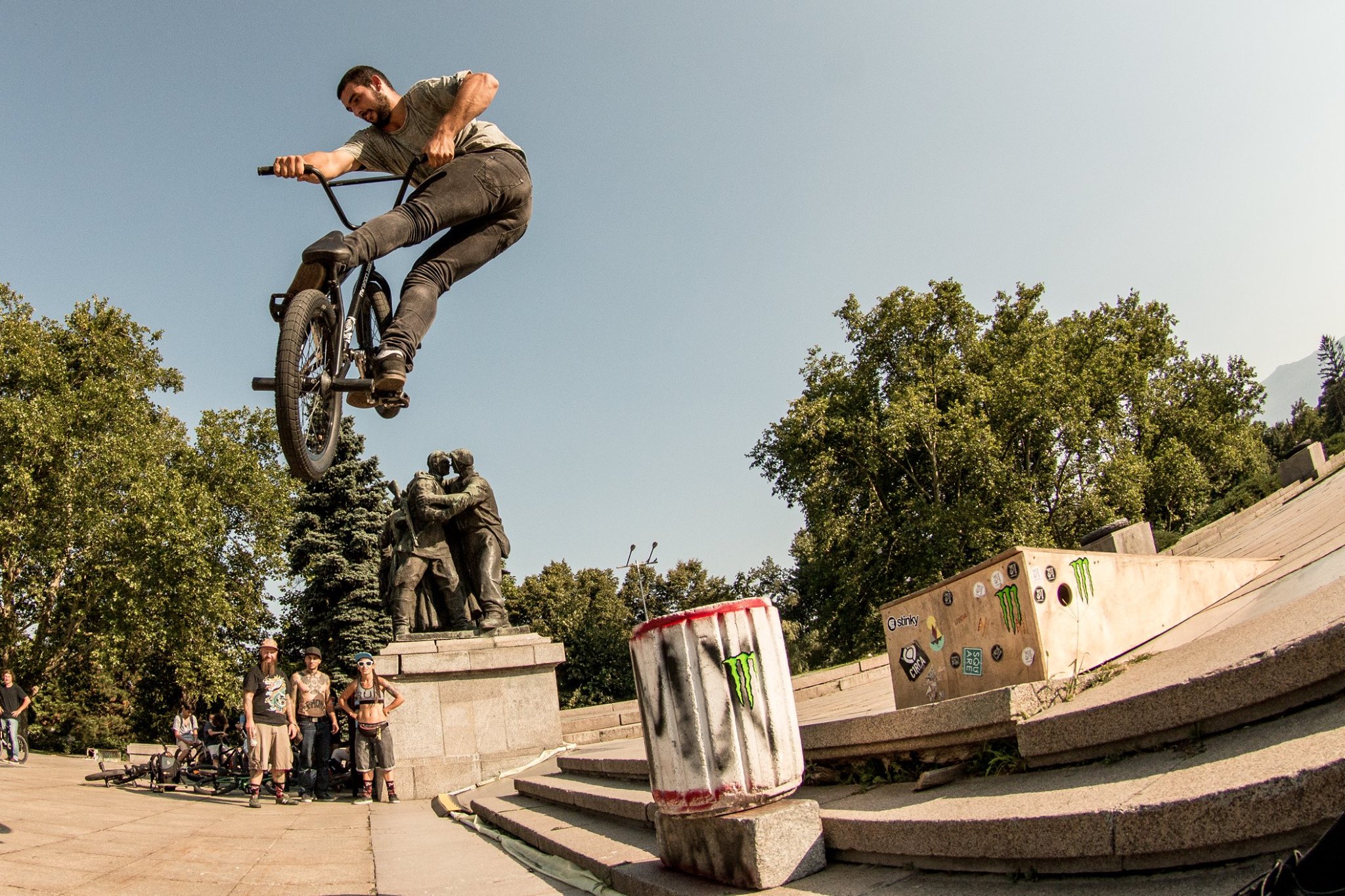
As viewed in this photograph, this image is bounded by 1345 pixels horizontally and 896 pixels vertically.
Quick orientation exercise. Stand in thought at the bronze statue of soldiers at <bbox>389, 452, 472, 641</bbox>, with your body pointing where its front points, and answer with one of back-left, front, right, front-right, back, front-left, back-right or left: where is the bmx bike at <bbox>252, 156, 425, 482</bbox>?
right

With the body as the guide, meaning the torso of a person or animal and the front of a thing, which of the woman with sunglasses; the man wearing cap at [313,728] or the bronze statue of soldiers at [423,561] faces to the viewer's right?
the bronze statue of soldiers

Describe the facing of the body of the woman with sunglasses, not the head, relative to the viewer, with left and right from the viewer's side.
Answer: facing the viewer

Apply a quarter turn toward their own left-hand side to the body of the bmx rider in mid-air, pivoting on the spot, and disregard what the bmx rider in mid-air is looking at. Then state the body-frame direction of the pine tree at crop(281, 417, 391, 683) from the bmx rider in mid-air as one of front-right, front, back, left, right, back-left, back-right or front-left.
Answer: back-left

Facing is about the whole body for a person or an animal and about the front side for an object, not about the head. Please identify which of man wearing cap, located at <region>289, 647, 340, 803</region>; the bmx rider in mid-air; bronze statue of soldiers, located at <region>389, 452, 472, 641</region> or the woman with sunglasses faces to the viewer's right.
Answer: the bronze statue of soldiers

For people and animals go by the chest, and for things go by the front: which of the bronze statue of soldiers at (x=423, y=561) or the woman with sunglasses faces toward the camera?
the woman with sunglasses

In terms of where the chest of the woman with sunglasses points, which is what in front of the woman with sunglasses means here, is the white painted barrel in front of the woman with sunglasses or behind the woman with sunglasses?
in front

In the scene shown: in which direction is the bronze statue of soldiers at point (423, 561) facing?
to the viewer's right

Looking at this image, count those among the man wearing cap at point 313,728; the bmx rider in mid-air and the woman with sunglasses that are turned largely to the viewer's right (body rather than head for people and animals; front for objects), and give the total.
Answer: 0

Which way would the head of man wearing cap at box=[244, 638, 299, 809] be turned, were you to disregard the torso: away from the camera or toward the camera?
toward the camera

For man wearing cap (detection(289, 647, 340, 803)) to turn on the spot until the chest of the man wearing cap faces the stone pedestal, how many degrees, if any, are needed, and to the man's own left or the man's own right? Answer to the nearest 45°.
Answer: approximately 90° to the man's own left

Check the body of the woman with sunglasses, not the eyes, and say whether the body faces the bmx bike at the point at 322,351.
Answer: yes

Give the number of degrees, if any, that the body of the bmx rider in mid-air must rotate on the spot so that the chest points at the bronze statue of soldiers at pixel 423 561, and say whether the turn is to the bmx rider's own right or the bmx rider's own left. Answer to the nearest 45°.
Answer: approximately 135° to the bmx rider's own right

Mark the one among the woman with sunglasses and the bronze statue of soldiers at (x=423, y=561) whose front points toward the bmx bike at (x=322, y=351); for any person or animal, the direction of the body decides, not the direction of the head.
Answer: the woman with sunglasses

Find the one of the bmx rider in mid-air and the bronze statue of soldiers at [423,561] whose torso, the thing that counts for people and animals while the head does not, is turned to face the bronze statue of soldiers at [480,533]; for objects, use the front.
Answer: the bronze statue of soldiers at [423,561]
